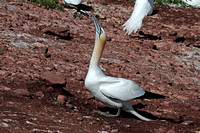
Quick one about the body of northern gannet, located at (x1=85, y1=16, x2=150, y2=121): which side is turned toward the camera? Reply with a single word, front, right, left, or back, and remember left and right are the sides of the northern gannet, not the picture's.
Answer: left

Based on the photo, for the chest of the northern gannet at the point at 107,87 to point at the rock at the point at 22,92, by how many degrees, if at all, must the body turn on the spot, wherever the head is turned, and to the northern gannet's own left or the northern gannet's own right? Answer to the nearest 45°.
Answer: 0° — it already faces it

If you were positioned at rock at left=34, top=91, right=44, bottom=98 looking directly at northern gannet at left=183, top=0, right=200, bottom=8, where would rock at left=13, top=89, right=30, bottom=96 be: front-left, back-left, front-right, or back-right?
back-left

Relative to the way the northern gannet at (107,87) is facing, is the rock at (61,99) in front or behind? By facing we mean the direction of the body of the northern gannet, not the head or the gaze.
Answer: in front

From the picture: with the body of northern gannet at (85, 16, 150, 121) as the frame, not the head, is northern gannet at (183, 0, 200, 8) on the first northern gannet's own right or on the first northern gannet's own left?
on the first northern gannet's own right

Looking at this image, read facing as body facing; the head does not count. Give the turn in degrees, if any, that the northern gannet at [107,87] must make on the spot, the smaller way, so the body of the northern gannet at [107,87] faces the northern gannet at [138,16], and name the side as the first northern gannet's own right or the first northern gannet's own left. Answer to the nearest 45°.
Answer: approximately 90° to the first northern gannet's own right

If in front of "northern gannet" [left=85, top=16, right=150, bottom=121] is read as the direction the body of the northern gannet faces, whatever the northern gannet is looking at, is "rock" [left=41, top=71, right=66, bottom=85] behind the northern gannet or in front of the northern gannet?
in front

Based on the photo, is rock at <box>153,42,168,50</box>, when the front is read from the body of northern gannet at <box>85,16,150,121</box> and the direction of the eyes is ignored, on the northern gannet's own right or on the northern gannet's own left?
on the northern gannet's own right

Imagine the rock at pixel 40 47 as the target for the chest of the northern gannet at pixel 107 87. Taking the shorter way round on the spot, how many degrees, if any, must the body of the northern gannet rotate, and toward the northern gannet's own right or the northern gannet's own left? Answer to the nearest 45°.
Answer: approximately 45° to the northern gannet's own right

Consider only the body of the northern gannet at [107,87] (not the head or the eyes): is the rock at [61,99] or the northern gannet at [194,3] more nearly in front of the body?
the rock

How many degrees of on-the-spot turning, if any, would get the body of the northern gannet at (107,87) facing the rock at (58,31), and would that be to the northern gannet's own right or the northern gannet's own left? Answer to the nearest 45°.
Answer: approximately 45° to the northern gannet's own right
